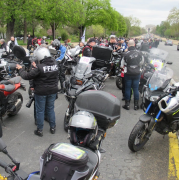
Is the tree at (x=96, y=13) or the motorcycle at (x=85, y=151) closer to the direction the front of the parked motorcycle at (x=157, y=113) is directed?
the motorcycle

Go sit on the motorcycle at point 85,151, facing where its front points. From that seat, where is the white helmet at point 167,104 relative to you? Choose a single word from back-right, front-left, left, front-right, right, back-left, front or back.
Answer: back

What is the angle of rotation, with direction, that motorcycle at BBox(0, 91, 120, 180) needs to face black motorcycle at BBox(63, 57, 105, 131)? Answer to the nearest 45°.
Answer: approximately 135° to its right

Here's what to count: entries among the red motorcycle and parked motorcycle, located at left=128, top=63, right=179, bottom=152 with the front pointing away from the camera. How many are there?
0

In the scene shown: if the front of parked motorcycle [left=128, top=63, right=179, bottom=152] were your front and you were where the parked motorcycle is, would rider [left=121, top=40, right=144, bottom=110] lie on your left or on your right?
on your right

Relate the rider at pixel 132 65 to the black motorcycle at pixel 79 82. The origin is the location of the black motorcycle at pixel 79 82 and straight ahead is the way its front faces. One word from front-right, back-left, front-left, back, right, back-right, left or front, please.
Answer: back

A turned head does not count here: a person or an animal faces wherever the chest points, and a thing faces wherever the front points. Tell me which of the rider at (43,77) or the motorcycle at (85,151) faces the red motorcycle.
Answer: the rider

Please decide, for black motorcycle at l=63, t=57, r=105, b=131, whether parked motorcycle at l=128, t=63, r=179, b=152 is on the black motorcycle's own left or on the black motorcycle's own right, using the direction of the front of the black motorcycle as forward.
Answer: on the black motorcycle's own left
